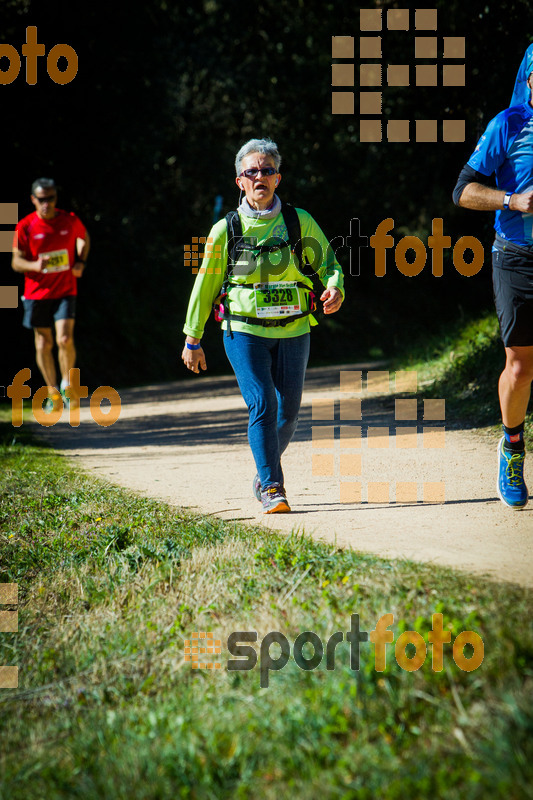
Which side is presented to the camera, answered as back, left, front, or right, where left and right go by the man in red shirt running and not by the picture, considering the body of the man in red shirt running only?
front

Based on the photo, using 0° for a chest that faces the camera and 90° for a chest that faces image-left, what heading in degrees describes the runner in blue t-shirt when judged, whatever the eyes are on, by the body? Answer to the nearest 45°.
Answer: approximately 0°

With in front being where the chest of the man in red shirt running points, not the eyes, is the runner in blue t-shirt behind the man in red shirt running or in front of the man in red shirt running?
in front

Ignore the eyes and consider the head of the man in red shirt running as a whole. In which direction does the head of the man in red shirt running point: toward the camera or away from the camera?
toward the camera

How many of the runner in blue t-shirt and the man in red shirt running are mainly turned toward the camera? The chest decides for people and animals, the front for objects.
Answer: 2

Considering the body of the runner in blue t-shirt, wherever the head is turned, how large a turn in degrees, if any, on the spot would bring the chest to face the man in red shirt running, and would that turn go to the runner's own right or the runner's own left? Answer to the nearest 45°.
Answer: approximately 135° to the runner's own right
